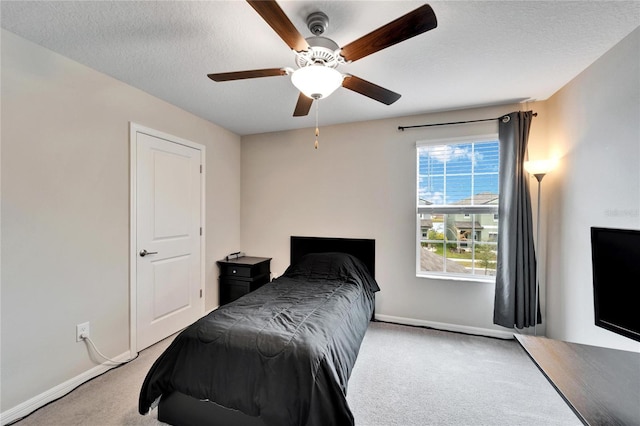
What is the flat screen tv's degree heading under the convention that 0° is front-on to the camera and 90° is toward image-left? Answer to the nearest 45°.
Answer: approximately 45°

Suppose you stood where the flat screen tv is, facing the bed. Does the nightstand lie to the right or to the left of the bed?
right

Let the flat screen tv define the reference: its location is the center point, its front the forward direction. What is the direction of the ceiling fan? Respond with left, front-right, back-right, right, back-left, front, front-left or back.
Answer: front

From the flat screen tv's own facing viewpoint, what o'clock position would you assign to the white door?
The white door is roughly at 1 o'clock from the flat screen tv.

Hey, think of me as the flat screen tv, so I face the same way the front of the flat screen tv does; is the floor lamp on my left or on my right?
on my right

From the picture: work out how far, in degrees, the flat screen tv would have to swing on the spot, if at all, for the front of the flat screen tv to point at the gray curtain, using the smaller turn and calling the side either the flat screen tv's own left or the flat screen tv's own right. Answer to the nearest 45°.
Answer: approximately 90° to the flat screen tv's own right

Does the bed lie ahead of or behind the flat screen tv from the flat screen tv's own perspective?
ahead

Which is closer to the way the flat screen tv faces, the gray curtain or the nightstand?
the nightstand

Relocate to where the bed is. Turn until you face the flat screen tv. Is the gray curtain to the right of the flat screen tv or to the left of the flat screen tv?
left

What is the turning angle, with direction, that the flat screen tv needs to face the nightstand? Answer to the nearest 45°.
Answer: approximately 45° to its right

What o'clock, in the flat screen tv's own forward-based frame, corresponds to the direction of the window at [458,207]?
The window is roughly at 3 o'clock from the flat screen tv.

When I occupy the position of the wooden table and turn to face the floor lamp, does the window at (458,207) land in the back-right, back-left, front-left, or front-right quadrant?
front-left
